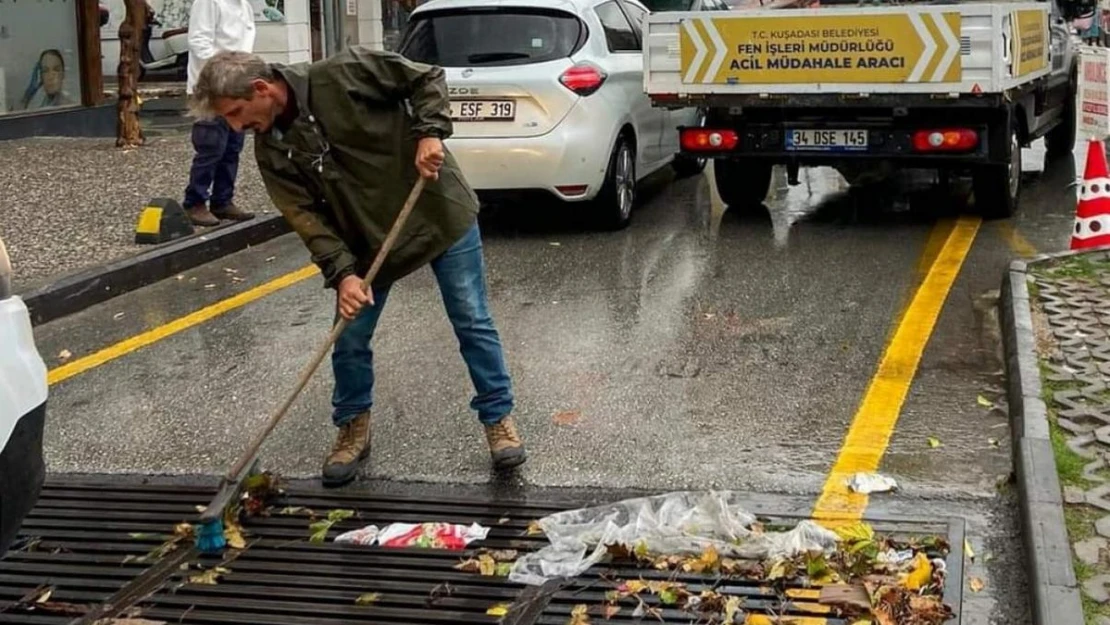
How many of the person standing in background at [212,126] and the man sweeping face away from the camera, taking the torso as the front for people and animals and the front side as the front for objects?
0

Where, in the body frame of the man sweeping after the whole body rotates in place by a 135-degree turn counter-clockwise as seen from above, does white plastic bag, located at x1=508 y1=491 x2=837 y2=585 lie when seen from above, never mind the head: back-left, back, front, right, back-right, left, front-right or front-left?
front-right

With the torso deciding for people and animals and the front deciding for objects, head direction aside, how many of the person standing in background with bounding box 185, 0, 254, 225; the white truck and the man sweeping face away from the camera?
1

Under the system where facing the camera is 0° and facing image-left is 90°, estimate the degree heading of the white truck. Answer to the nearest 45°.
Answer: approximately 180°

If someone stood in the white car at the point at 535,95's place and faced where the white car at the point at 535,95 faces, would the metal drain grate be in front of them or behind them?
behind

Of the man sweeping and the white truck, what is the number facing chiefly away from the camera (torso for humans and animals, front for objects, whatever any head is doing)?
1

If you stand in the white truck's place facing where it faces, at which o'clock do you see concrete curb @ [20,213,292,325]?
The concrete curb is roughly at 8 o'clock from the white truck.

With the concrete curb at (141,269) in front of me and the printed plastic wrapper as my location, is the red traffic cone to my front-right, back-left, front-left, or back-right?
front-right

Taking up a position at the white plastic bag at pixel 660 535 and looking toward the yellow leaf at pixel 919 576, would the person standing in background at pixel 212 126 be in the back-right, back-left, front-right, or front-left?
back-left

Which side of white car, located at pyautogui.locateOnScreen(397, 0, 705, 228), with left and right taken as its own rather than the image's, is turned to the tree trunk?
left

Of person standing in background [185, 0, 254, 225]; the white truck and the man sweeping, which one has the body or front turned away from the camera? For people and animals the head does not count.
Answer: the white truck

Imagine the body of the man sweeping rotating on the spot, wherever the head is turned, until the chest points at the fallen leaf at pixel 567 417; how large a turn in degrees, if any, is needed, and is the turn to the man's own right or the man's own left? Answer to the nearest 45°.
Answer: approximately 180°

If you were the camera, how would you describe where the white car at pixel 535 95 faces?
facing away from the viewer and to the right of the viewer
